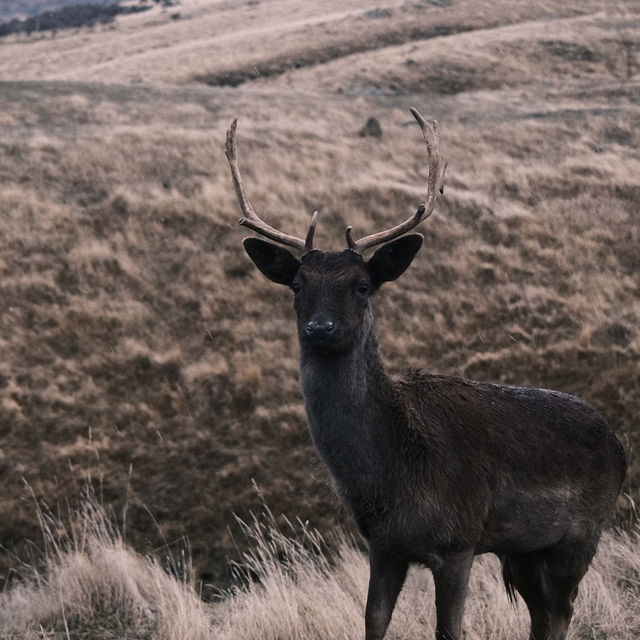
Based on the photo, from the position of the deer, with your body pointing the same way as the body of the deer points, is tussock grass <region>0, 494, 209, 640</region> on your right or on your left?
on your right
